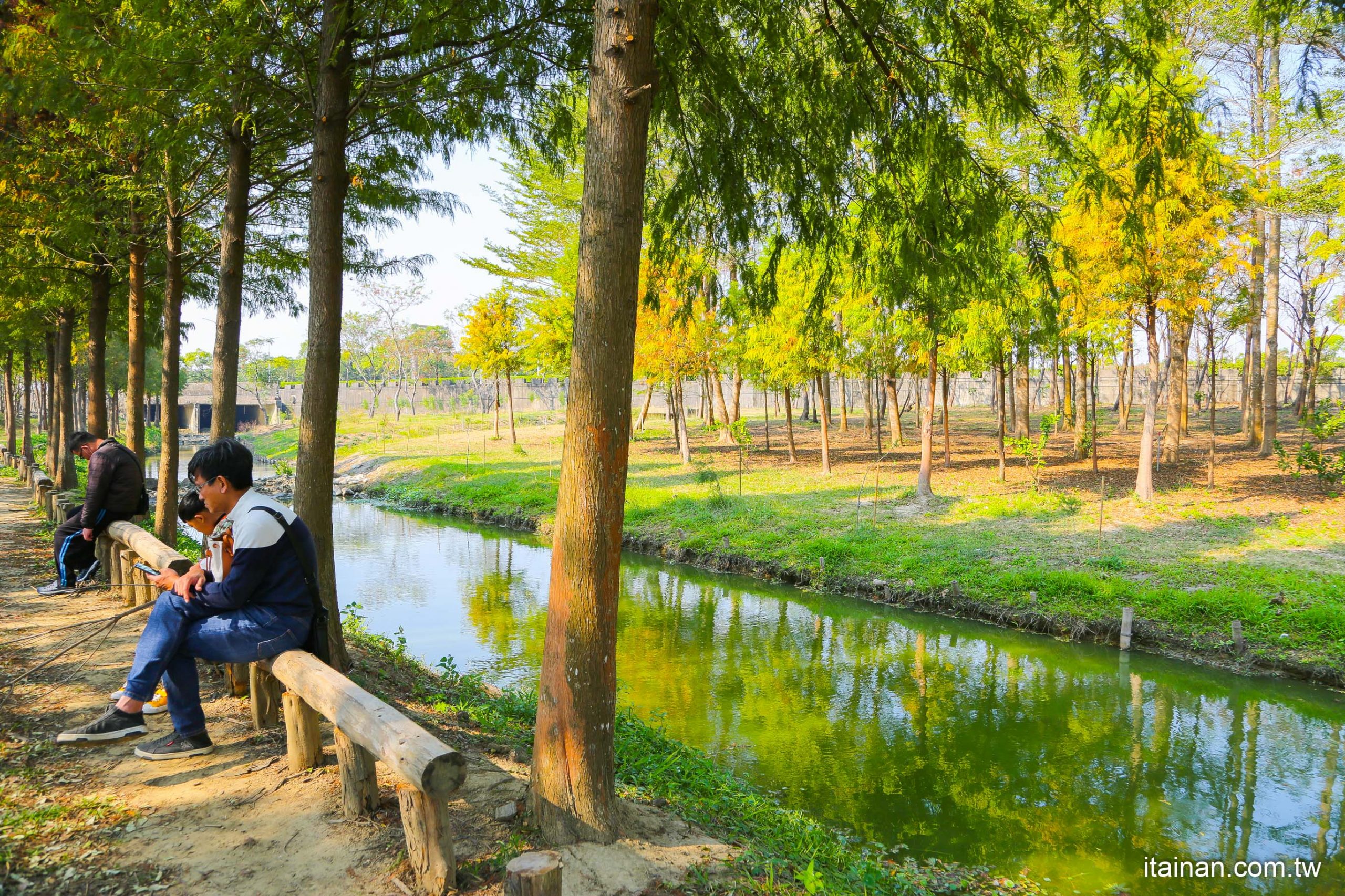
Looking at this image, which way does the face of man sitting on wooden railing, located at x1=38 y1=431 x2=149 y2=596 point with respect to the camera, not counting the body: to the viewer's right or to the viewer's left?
to the viewer's left

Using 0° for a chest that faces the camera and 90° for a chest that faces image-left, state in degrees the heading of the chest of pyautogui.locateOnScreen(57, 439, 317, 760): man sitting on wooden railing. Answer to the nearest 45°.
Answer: approximately 90°

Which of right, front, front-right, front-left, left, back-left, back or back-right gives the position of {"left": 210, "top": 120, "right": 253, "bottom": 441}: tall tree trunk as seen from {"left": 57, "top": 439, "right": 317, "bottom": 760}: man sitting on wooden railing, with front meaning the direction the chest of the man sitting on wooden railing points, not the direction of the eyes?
right

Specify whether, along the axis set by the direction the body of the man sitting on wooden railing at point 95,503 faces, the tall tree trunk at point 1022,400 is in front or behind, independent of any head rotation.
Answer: behind

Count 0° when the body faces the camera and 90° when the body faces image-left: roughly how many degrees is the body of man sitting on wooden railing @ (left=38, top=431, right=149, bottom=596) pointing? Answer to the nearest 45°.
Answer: approximately 90°

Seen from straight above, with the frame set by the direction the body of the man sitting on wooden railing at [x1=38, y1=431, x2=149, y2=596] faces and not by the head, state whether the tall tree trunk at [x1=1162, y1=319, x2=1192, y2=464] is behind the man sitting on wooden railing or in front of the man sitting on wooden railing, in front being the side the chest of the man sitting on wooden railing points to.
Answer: behind

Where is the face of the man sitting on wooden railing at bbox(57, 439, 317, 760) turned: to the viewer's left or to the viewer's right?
to the viewer's left

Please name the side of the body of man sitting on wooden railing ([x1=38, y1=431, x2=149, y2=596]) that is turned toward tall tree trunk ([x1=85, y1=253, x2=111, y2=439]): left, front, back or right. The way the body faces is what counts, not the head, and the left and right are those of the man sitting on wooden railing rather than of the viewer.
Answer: right

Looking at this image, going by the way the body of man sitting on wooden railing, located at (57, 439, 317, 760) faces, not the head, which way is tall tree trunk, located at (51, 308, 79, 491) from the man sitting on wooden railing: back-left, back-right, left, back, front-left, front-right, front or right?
right

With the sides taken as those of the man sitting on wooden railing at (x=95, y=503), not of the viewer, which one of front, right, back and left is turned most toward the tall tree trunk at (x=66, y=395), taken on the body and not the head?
right

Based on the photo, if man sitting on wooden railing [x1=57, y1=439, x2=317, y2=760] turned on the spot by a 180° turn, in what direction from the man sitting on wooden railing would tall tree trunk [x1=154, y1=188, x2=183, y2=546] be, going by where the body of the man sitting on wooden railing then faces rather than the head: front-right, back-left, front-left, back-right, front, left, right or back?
left

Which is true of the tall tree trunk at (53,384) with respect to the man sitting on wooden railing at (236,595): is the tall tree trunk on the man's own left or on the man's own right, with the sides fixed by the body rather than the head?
on the man's own right

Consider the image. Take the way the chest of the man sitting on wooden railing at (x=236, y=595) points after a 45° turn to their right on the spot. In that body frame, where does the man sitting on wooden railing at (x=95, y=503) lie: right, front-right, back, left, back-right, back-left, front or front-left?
front-right
